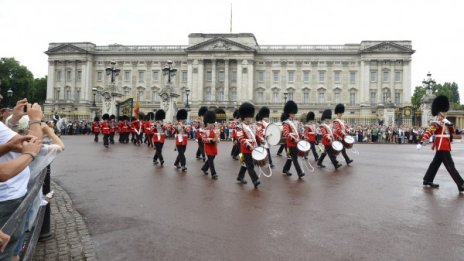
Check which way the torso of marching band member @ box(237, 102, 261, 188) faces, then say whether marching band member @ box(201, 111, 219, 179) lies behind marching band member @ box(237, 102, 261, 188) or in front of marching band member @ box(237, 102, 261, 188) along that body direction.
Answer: behind

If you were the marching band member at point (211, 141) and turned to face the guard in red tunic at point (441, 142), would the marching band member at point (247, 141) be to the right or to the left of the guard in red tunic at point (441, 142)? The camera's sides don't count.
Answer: right

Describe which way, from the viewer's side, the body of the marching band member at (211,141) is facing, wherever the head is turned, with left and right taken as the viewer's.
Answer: facing the viewer and to the right of the viewer

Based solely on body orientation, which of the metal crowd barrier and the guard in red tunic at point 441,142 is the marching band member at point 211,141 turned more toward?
the guard in red tunic

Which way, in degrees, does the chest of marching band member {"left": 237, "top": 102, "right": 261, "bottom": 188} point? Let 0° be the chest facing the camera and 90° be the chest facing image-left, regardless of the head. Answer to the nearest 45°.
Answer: approximately 315°

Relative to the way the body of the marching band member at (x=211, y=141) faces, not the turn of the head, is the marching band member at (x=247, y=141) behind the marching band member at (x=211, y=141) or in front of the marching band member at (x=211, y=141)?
in front

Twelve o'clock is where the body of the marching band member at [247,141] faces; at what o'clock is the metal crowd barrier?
The metal crowd barrier is roughly at 2 o'clock from the marching band member.

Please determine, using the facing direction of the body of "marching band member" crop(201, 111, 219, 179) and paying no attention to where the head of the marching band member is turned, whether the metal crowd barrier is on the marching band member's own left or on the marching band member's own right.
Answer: on the marching band member's own right

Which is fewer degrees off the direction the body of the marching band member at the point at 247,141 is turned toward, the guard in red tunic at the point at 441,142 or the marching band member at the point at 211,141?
the guard in red tunic

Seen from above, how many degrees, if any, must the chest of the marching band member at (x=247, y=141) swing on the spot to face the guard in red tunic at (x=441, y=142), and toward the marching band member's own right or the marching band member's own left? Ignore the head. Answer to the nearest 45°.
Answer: approximately 45° to the marching band member's own left

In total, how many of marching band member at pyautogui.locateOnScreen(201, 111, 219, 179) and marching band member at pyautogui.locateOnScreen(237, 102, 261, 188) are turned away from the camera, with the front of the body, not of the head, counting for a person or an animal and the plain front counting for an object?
0
